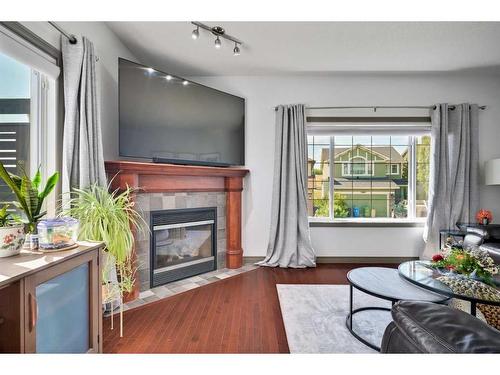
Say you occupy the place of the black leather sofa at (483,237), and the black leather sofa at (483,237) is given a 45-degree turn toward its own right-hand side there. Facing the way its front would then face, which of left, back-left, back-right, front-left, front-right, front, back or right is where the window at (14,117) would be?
front-left

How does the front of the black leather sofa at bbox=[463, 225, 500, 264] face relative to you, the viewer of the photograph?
facing the viewer and to the left of the viewer

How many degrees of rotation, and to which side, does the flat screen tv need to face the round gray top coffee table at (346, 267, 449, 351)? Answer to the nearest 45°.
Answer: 0° — it already faces it

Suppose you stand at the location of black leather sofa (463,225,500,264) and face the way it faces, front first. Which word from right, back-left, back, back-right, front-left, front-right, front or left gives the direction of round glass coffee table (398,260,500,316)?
front-left

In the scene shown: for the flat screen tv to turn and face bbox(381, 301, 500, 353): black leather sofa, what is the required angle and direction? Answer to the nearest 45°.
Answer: approximately 45° to its right

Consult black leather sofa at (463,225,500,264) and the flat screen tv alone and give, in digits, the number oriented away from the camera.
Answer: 0

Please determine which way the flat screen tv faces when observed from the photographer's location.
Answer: facing the viewer and to the right of the viewer

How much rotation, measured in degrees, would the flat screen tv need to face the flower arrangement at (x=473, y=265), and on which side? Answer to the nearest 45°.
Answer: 0° — it already faces it

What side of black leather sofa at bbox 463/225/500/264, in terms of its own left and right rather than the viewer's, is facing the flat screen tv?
front

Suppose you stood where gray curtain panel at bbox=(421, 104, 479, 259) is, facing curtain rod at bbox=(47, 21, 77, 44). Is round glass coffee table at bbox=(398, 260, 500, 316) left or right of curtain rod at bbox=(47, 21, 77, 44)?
left

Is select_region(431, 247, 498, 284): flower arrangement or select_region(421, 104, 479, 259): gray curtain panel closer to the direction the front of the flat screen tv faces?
the flower arrangement
